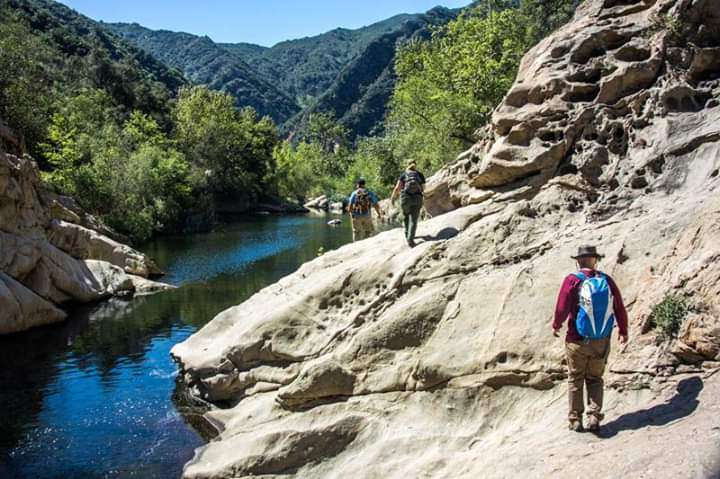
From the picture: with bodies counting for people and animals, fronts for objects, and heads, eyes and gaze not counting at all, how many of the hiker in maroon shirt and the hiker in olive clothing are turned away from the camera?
2

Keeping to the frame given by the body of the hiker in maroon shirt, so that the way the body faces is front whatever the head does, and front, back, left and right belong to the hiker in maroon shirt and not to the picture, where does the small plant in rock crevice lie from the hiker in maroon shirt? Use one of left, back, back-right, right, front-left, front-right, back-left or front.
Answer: front-right

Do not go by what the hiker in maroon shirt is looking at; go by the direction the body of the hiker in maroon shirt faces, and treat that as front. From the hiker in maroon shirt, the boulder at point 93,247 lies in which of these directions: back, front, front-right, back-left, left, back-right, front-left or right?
front-left

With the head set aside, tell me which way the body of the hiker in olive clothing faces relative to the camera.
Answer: away from the camera

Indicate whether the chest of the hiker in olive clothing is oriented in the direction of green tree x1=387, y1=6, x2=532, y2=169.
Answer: yes

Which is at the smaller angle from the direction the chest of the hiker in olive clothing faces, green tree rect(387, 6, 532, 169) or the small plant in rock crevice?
the green tree

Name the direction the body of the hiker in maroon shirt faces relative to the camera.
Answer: away from the camera
